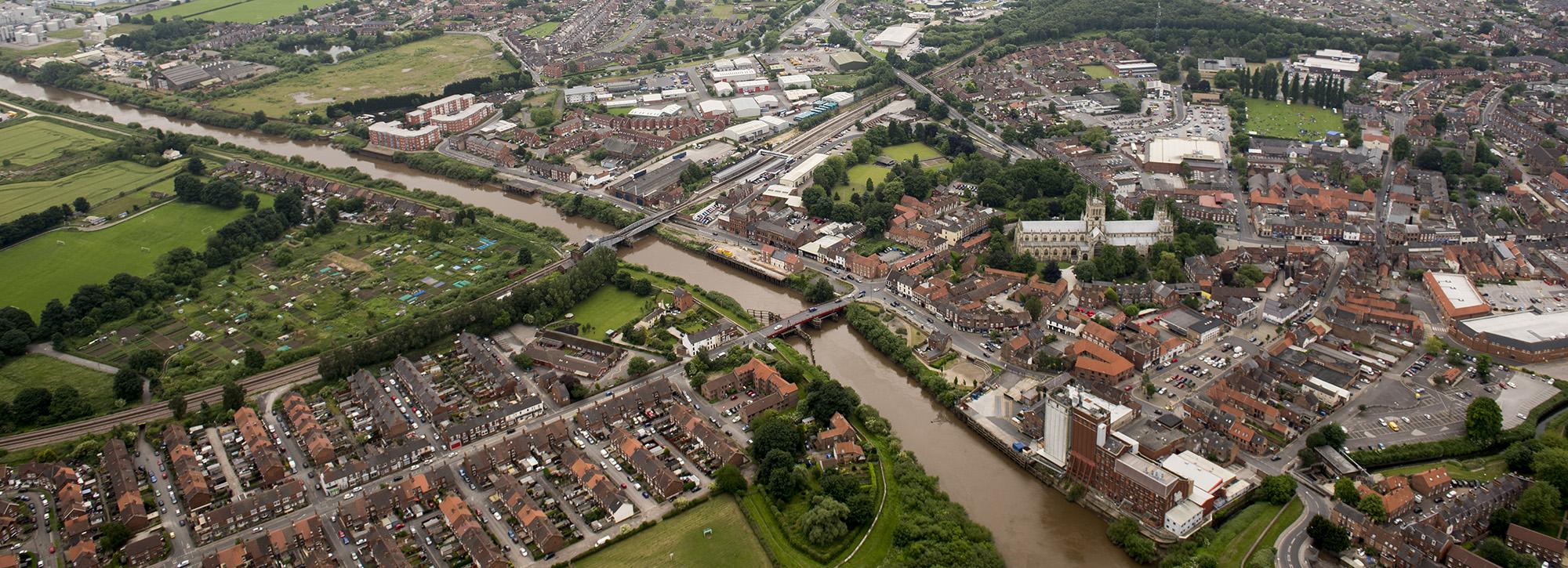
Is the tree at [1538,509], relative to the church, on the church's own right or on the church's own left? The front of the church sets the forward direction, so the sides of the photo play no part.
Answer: on the church's own right

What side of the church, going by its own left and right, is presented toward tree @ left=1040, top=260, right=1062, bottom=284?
right

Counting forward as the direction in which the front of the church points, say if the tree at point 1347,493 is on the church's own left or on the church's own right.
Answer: on the church's own right

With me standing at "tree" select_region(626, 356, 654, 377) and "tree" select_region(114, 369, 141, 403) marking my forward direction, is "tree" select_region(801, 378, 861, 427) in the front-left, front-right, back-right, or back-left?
back-left

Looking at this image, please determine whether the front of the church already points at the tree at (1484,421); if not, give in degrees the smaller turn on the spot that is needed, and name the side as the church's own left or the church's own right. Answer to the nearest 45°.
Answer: approximately 45° to the church's own right

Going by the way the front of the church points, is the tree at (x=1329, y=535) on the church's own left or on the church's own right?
on the church's own right

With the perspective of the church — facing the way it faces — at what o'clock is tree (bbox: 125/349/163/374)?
The tree is roughly at 5 o'clock from the church.

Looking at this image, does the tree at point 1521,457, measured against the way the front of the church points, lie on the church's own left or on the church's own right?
on the church's own right

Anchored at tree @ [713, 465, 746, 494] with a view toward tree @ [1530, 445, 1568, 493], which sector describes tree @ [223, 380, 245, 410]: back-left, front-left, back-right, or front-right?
back-left

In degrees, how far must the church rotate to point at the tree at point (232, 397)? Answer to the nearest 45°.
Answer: approximately 135° to its right

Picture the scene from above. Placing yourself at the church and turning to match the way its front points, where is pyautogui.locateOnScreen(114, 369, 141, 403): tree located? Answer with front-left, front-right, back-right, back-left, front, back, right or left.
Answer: back-right

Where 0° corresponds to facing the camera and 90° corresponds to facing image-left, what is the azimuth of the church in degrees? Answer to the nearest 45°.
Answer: approximately 270°

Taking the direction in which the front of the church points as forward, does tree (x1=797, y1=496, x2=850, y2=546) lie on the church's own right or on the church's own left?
on the church's own right

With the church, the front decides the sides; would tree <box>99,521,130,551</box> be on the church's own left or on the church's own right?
on the church's own right
